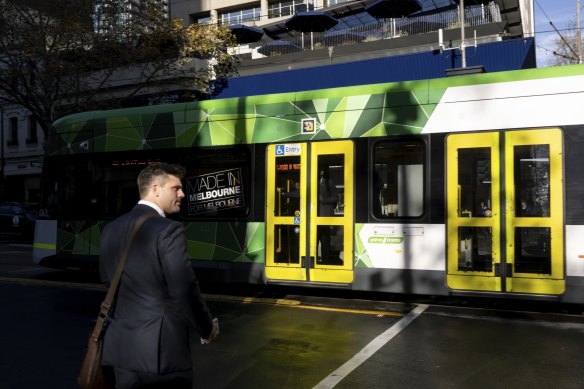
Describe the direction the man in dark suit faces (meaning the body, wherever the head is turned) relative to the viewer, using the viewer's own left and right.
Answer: facing away from the viewer and to the right of the viewer

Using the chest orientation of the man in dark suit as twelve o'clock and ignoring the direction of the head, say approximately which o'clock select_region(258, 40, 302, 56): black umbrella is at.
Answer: The black umbrella is roughly at 11 o'clock from the man in dark suit.

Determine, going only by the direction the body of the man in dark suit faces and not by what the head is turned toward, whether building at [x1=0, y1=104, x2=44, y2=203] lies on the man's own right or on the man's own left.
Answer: on the man's own left

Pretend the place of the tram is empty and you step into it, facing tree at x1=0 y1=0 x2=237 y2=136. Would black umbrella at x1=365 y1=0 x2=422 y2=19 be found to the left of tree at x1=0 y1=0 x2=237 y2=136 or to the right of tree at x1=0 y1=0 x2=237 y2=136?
right

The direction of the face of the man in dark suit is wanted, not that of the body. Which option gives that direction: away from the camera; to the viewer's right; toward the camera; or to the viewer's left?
to the viewer's right

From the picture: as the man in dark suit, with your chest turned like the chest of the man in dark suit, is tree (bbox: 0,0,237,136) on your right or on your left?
on your left
